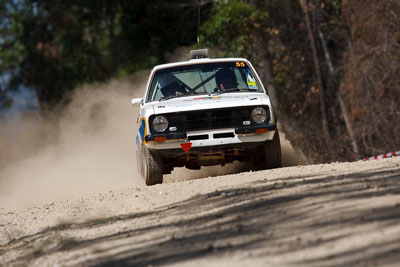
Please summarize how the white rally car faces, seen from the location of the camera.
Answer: facing the viewer
